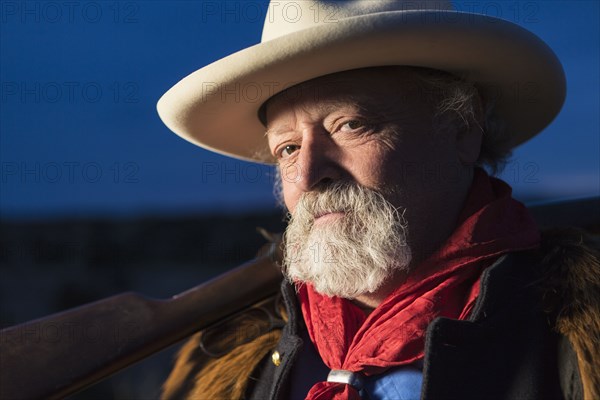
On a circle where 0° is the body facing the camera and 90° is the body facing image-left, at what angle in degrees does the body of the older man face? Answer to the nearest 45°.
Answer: approximately 45°
